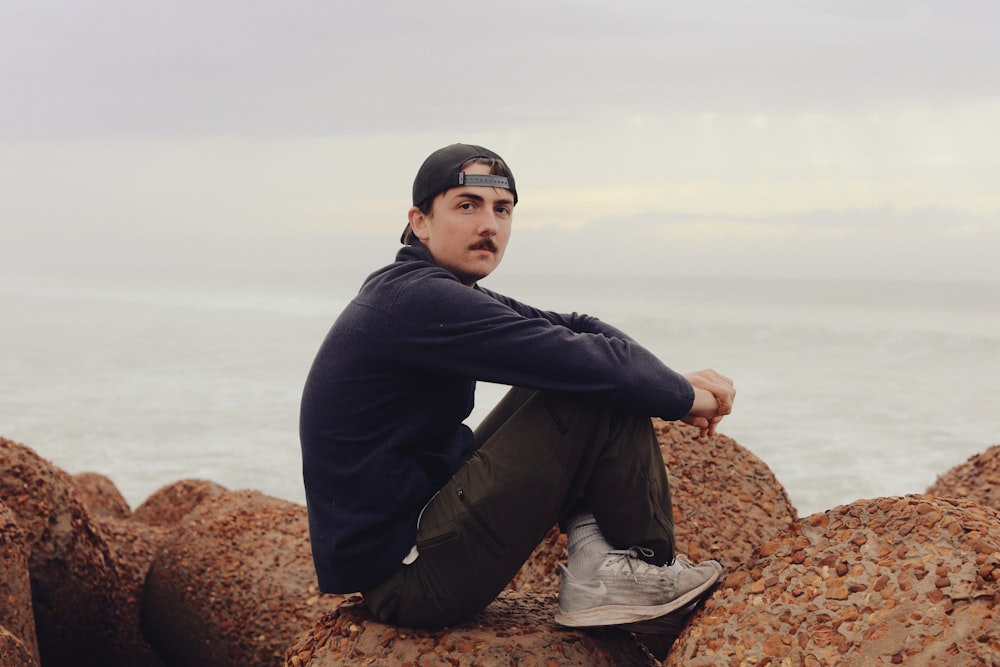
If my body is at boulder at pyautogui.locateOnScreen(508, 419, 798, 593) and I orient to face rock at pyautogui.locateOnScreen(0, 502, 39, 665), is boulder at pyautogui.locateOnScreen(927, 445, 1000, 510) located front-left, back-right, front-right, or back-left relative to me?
back-right

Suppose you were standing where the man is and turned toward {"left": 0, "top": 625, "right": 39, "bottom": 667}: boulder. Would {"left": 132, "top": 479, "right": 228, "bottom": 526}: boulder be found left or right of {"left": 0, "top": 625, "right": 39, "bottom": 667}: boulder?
right

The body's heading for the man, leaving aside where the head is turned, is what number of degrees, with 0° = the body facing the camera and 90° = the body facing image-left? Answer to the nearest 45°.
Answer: approximately 270°

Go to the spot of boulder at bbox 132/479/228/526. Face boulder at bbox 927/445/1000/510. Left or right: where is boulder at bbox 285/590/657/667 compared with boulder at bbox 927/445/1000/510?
right

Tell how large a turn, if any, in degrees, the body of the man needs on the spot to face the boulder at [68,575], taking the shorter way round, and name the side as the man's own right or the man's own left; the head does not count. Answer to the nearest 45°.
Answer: approximately 135° to the man's own left

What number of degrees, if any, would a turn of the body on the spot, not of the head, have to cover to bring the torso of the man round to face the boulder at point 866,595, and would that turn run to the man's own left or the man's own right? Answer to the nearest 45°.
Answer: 0° — they already face it

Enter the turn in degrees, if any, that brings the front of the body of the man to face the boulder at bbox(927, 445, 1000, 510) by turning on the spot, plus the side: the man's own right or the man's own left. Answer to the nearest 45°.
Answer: approximately 45° to the man's own left

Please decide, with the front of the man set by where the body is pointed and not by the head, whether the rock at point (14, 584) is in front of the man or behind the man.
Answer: behind
